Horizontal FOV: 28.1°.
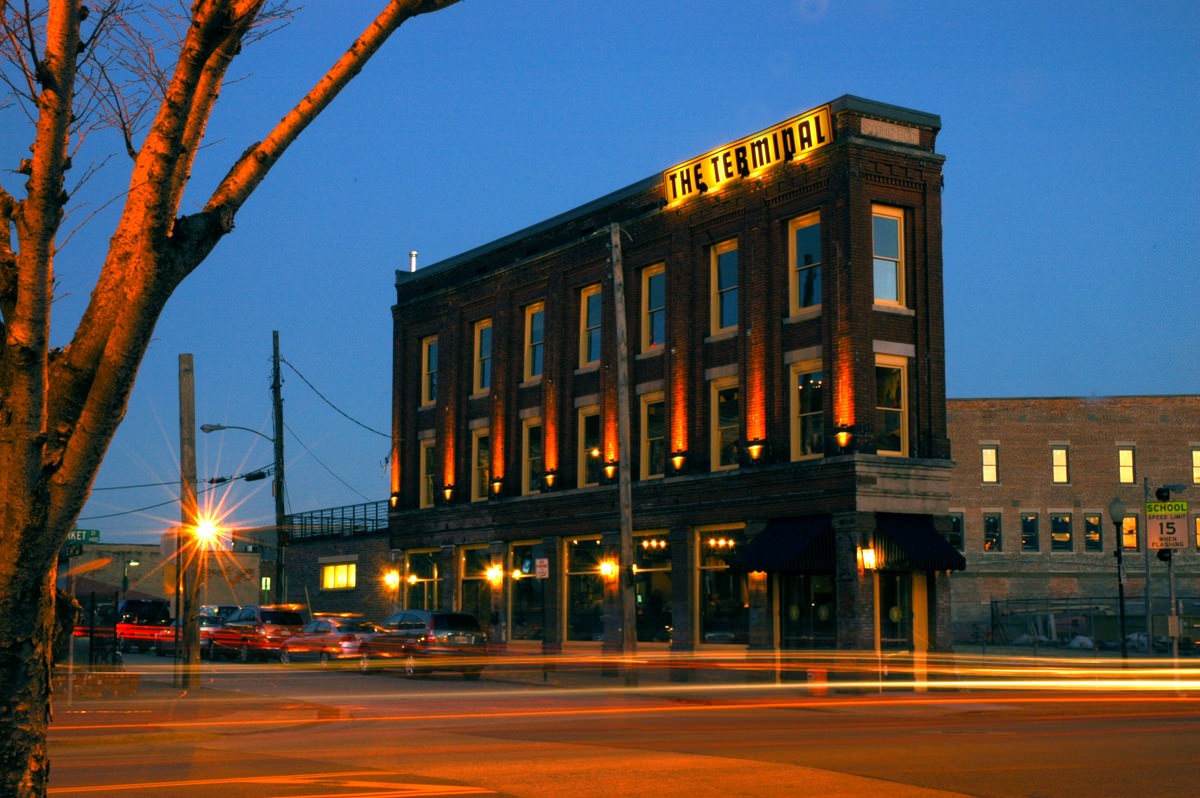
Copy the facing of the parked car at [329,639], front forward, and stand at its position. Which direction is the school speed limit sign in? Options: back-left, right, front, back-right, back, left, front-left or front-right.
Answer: back

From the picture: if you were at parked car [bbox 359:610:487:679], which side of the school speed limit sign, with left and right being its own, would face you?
right

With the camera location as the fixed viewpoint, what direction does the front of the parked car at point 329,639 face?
facing away from the viewer and to the left of the viewer

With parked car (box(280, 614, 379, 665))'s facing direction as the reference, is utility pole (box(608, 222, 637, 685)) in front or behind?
behind

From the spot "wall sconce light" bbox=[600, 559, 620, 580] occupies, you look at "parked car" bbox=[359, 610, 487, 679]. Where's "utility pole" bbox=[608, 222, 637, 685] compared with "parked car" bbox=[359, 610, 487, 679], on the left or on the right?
left

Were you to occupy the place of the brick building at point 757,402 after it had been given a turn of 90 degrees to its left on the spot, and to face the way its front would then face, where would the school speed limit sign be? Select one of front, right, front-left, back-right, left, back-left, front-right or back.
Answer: front

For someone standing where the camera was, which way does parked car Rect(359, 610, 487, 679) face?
facing away from the viewer and to the left of the viewer

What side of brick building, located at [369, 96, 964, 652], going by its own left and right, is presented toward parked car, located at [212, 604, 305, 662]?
right

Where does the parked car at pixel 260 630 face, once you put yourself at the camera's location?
facing away from the viewer and to the left of the viewer

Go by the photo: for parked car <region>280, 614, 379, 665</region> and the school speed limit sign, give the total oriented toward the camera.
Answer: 1

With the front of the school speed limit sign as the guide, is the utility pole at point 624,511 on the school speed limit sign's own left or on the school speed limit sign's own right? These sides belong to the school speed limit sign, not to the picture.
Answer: on the school speed limit sign's own right

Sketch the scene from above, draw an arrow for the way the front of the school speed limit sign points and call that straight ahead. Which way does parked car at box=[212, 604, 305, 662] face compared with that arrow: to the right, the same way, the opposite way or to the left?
to the right

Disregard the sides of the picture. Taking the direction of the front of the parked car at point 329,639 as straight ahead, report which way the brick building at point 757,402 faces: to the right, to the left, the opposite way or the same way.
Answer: to the left
